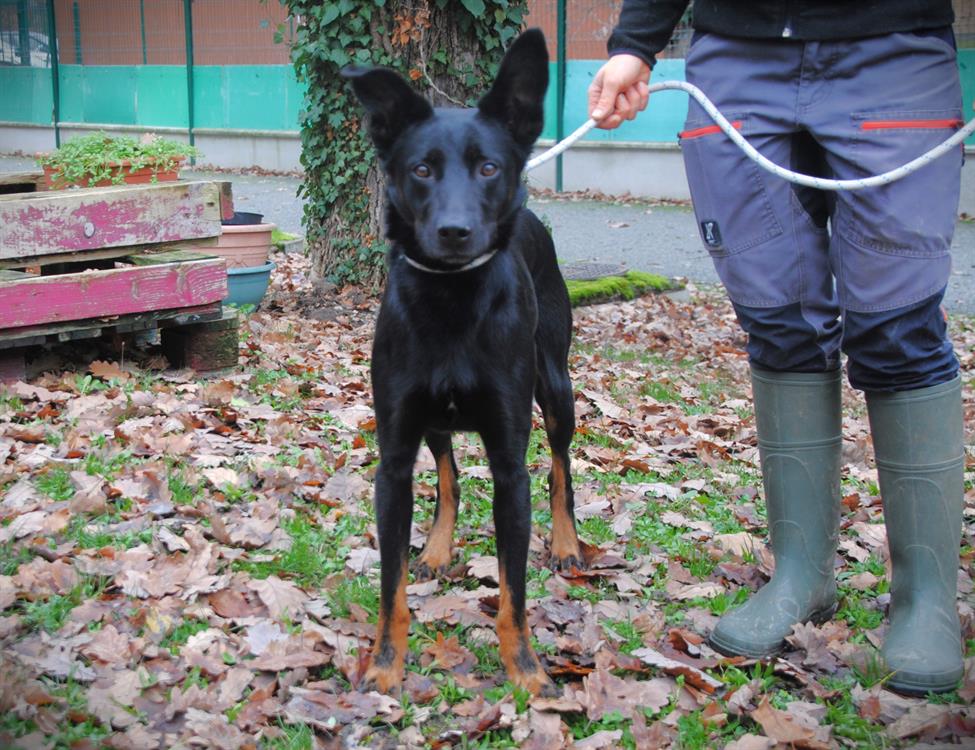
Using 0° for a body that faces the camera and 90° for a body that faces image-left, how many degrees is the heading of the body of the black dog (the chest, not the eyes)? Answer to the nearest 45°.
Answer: approximately 0°

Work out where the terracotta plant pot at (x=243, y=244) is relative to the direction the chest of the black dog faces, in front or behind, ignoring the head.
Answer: behind

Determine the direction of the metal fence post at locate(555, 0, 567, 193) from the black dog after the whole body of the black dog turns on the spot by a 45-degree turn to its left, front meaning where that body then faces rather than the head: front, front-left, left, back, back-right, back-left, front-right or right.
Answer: back-left

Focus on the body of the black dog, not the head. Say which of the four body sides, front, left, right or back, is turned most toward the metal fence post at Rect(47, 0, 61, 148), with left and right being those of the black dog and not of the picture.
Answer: back

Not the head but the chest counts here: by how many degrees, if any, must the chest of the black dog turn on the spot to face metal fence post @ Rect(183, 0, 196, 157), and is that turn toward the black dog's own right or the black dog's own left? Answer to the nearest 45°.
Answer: approximately 180°

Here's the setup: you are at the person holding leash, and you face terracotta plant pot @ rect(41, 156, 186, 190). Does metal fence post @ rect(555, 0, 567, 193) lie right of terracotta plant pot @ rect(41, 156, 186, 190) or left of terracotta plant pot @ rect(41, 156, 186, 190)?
right

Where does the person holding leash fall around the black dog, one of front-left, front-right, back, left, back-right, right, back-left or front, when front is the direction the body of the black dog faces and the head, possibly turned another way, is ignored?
left

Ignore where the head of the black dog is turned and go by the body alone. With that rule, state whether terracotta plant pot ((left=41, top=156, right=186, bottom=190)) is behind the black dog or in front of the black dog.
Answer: behind
